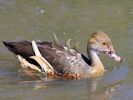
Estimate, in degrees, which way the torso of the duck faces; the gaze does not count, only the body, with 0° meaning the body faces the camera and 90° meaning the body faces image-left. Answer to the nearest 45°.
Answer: approximately 270°
